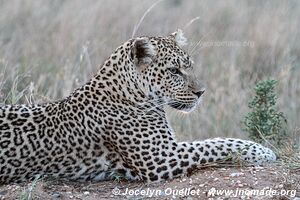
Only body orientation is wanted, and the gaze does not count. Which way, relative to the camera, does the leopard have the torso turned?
to the viewer's right

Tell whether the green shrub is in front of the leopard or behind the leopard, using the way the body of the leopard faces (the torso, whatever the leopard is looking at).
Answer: in front
